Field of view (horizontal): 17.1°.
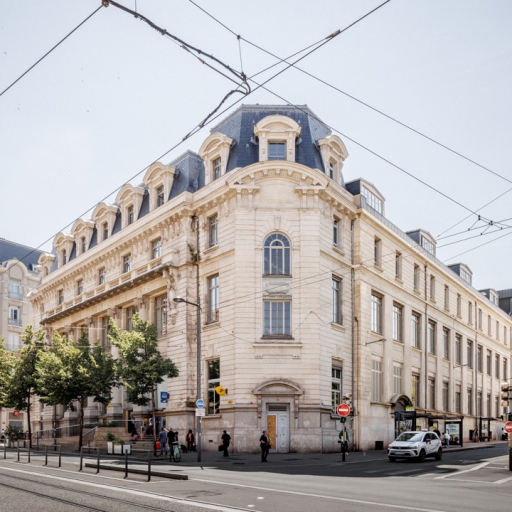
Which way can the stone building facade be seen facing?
toward the camera

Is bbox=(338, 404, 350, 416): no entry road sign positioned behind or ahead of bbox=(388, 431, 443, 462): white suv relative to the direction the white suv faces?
ahead

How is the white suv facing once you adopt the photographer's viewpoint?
facing the viewer and to the left of the viewer

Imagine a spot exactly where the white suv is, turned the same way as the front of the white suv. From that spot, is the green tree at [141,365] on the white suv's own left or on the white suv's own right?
on the white suv's own right

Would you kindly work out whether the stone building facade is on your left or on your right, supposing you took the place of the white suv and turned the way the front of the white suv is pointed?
on your right

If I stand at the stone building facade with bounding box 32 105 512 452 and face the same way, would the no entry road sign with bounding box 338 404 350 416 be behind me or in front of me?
in front

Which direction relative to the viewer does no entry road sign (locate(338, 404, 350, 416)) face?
toward the camera

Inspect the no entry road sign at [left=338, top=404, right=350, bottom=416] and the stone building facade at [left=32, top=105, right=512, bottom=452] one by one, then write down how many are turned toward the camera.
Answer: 2
